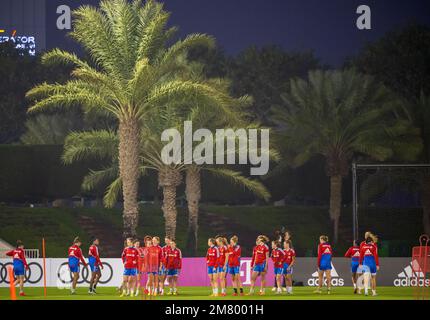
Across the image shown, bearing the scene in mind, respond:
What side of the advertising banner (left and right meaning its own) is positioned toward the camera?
front
